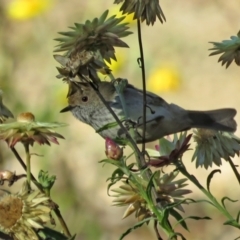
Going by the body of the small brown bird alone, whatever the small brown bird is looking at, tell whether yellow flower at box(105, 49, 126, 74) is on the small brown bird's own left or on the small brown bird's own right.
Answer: on the small brown bird's own right

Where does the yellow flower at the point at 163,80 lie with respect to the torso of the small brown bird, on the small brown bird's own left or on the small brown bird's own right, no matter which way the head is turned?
on the small brown bird's own right

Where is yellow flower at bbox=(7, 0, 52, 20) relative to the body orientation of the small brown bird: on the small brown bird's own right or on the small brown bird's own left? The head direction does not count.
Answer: on the small brown bird's own right

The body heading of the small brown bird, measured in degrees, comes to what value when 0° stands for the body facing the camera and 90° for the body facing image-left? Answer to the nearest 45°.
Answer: approximately 90°

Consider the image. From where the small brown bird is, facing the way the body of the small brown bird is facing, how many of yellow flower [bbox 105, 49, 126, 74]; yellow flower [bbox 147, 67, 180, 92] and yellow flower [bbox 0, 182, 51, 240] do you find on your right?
2
